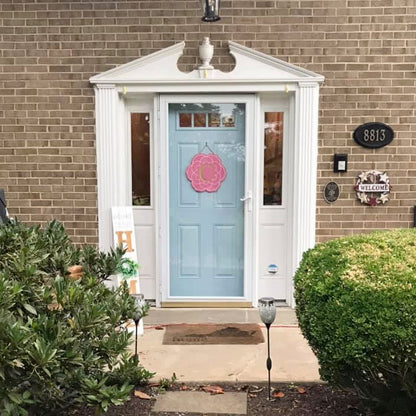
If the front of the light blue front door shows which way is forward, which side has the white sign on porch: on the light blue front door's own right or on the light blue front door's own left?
on the light blue front door's own right

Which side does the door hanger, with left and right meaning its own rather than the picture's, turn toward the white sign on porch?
right

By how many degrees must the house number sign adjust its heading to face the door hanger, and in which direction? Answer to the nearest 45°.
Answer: approximately 90° to its right

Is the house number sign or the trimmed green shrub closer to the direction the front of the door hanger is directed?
the trimmed green shrub

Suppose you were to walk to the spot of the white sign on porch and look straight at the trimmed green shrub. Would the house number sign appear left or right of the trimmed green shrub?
left

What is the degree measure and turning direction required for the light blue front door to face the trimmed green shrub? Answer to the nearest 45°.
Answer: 0° — it already faces it

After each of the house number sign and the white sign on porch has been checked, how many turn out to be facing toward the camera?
2

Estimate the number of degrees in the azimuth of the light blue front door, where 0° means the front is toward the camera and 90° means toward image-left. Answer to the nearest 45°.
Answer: approximately 0°

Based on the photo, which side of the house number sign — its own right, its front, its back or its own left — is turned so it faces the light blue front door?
right
